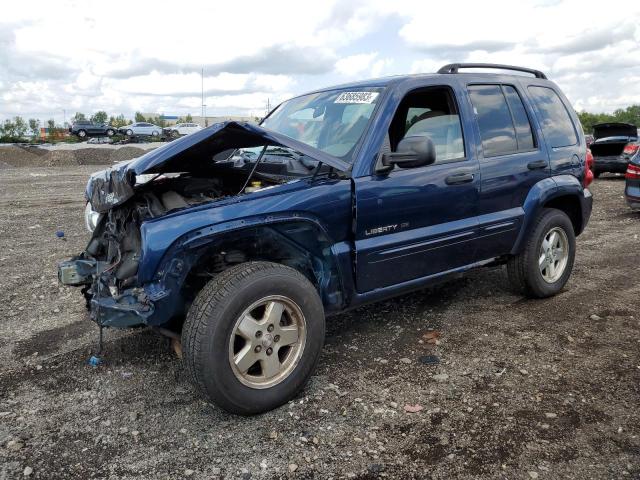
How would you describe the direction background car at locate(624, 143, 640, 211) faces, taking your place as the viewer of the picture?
facing away from the viewer and to the right of the viewer

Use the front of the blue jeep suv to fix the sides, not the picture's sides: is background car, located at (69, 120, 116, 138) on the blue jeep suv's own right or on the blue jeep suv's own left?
on the blue jeep suv's own right

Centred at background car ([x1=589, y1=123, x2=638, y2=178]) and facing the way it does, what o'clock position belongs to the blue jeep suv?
The blue jeep suv is roughly at 6 o'clock from the background car.

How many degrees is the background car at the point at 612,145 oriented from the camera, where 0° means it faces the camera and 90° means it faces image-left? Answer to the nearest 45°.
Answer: approximately 180°

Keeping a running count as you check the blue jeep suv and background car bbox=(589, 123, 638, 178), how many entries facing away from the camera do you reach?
1

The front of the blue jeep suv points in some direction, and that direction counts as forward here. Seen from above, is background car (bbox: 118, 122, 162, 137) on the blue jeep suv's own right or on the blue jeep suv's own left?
on the blue jeep suv's own right

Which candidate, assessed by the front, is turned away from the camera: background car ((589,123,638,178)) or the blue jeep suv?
the background car

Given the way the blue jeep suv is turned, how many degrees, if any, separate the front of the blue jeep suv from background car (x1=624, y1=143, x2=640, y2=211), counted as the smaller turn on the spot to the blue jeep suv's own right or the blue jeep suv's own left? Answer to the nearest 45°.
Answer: approximately 180°

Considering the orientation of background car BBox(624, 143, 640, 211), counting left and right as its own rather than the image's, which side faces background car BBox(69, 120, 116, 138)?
left

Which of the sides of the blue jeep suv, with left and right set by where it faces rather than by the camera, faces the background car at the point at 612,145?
back

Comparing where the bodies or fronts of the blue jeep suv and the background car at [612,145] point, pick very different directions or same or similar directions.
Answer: very different directions

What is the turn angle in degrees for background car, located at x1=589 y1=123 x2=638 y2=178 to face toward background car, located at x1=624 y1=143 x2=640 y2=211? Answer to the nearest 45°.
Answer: approximately 180°

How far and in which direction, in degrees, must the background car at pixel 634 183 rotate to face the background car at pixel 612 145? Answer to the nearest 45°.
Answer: approximately 45° to its left
